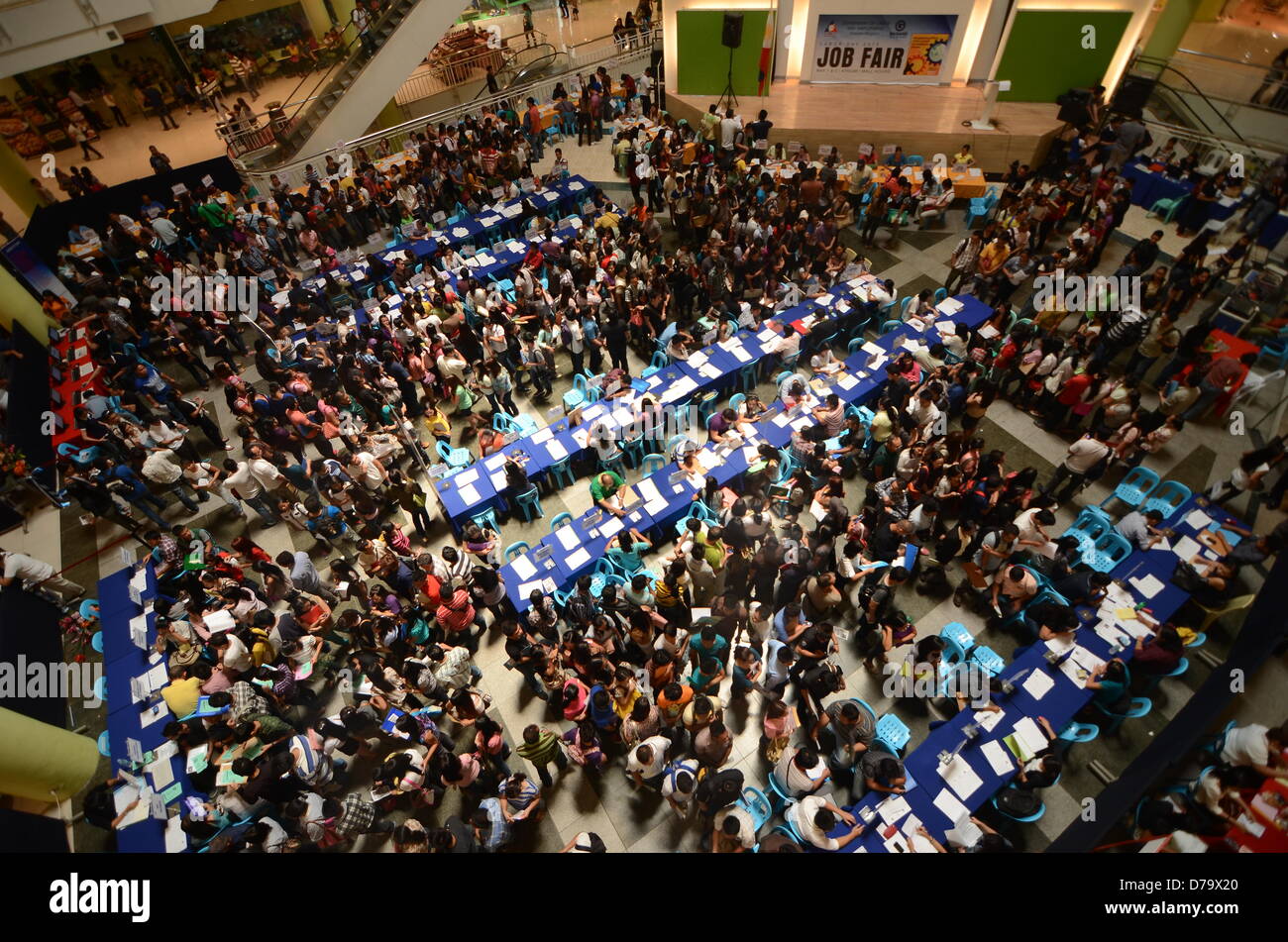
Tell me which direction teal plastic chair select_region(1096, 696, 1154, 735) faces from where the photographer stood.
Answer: facing to the left of the viewer

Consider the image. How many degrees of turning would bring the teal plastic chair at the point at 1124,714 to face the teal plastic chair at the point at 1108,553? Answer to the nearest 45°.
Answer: approximately 45° to its right

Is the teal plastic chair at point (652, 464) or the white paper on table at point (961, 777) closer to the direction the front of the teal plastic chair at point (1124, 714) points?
the teal plastic chair

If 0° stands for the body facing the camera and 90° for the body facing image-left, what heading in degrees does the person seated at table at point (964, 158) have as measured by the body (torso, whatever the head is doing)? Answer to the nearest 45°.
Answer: approximately 0°

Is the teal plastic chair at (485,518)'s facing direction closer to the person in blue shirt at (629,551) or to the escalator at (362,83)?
the escalator

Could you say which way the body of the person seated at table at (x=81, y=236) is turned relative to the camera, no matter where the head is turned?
to the viewer's right

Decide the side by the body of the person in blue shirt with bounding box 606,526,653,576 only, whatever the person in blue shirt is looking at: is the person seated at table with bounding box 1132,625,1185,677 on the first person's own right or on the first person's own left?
on the first person's own right

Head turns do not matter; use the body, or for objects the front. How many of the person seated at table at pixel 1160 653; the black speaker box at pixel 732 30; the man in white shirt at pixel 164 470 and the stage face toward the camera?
2

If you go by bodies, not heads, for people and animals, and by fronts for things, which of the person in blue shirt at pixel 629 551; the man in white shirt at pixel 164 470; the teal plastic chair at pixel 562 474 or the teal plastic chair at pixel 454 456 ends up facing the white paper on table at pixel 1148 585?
the teal plastic chair at pixel 454 456

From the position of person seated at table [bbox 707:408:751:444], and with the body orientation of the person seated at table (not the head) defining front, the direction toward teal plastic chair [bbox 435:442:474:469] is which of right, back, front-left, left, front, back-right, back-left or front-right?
back-right
